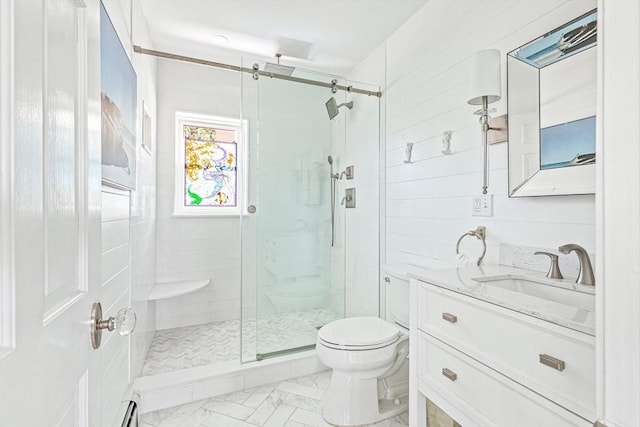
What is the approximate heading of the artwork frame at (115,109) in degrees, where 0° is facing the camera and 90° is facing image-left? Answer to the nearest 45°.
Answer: approximately 270°

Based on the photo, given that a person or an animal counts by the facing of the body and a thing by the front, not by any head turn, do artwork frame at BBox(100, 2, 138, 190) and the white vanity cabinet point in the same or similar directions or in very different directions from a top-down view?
very different directions

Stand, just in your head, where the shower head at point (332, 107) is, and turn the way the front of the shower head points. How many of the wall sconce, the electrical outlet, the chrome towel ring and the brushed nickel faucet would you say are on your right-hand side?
0

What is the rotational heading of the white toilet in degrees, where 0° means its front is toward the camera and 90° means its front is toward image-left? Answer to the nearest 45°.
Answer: approximately 45°

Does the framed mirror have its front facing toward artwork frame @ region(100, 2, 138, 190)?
yes

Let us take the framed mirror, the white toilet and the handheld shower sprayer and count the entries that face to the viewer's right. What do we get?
0

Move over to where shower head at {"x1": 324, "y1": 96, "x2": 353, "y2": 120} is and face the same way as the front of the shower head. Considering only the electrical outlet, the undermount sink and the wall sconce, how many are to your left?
3

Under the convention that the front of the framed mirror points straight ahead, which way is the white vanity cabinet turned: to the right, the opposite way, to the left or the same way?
the same way

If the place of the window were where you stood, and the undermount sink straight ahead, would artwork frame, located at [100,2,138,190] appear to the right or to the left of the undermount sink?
right

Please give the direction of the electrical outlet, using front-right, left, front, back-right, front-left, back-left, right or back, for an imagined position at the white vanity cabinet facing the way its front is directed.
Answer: back-right

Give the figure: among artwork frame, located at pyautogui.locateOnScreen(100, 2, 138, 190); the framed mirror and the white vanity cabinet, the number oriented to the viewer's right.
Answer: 1

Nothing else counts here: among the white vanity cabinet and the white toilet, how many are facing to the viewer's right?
0

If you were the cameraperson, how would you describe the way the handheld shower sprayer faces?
facing the viewer and to the left of the viewer

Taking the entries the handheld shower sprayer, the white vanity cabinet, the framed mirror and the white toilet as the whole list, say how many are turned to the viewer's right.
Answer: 0

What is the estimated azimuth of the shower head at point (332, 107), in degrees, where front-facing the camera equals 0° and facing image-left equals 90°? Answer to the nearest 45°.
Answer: approximately 45°
